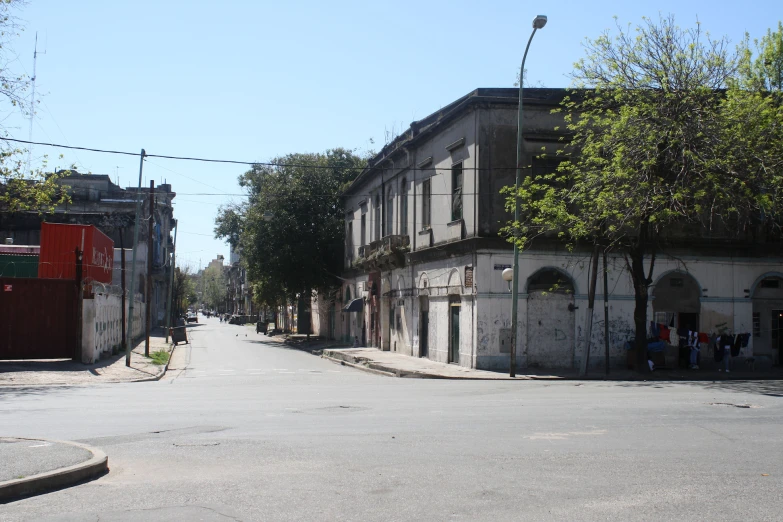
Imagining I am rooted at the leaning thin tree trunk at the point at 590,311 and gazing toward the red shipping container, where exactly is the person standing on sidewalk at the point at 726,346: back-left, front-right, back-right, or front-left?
back-right
